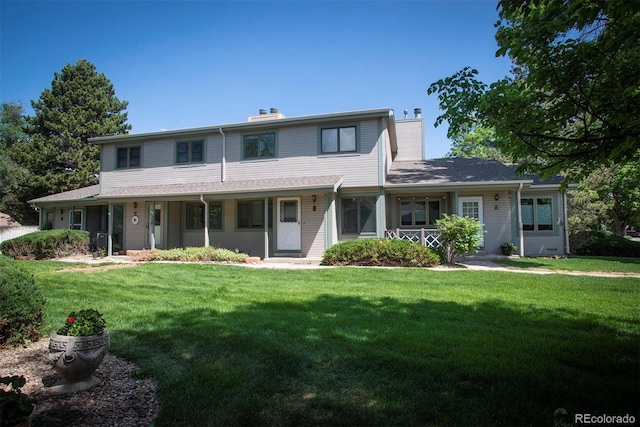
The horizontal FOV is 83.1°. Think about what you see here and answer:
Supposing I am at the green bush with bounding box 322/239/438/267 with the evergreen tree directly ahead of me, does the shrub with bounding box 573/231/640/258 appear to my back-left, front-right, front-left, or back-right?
back-right

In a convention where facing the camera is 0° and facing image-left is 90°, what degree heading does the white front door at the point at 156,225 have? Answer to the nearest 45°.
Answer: approximately 0°

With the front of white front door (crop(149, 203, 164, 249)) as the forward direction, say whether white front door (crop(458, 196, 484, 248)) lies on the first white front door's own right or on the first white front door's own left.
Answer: on the first white front door's own left

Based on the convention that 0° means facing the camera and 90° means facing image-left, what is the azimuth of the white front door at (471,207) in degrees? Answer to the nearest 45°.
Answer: approximately 0°

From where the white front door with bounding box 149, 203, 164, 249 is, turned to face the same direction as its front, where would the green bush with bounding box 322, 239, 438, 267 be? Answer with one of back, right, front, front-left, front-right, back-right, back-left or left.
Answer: front-left

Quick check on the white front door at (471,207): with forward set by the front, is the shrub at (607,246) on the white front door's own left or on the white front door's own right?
on the white front door's own left

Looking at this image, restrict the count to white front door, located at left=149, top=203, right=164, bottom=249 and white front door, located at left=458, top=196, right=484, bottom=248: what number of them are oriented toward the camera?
2

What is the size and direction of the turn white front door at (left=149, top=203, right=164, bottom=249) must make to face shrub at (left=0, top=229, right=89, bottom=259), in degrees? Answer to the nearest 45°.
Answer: approximately 90° to its right

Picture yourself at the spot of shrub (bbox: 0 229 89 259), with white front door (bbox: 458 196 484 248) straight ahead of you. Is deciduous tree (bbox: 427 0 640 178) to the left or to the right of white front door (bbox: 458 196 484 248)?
right
